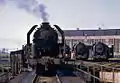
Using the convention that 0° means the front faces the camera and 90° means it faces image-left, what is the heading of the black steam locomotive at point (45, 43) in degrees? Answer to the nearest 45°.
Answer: approximately 0°
